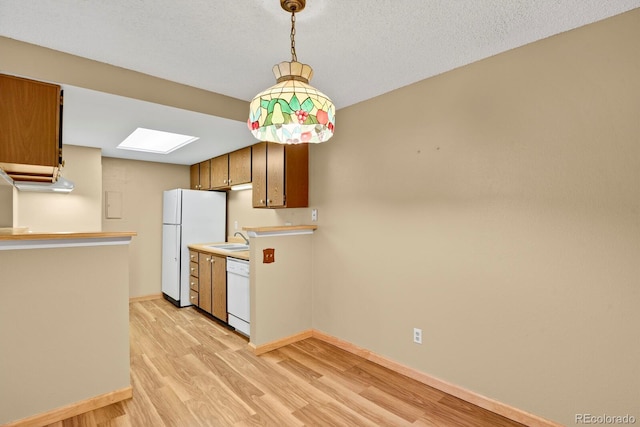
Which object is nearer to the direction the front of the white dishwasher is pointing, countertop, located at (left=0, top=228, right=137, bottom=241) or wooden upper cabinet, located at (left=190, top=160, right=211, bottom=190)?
the countertop

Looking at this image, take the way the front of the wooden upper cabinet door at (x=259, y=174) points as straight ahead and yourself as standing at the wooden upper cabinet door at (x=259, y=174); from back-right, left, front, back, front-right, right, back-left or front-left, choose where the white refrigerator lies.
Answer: right

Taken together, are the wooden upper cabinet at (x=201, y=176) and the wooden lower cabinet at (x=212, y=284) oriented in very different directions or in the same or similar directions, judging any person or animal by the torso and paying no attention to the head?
same or similar directions

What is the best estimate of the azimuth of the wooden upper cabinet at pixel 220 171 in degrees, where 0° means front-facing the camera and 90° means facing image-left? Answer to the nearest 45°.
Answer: approximately 45°

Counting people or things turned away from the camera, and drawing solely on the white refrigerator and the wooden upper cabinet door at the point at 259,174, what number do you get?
0

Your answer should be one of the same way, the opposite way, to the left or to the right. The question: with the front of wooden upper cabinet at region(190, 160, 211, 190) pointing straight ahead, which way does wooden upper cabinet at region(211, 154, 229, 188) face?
the same way

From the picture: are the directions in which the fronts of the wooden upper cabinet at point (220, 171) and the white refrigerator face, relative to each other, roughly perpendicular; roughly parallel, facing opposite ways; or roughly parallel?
roughly parallel

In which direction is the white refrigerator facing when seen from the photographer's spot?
facing the viewer and to the left of the viewer

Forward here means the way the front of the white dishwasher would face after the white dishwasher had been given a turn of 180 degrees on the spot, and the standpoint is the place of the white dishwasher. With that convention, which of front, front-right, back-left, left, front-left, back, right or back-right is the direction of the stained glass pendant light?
back-right

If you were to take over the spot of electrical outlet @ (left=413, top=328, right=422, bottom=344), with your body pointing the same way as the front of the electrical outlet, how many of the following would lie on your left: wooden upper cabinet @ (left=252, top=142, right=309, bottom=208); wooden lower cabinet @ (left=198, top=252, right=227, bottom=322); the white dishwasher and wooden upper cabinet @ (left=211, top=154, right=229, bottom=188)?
0

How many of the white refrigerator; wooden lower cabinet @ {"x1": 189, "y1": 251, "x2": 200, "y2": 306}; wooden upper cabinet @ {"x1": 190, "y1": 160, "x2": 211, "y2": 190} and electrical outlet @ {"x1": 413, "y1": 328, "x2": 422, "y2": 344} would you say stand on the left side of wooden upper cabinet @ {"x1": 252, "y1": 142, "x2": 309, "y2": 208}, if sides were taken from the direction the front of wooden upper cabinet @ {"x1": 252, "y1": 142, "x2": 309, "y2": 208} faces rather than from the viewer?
1

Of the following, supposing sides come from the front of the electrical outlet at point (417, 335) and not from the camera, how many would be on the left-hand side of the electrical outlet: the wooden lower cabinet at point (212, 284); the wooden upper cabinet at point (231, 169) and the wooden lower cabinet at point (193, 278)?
0

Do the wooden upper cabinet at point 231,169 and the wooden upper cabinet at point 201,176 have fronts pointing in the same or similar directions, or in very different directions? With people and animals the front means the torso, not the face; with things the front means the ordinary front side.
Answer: same or similar directions

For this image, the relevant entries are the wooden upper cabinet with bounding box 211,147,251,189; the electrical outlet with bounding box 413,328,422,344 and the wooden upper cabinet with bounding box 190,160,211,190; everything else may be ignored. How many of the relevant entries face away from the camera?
0

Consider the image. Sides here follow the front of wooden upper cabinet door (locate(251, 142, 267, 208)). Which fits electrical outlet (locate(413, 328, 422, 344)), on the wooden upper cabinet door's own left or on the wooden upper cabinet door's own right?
on the wooden upper cabinet door's own left

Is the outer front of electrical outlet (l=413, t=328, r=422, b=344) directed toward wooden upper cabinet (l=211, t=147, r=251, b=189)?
no

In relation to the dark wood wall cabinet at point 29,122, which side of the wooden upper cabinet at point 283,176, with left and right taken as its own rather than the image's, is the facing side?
front

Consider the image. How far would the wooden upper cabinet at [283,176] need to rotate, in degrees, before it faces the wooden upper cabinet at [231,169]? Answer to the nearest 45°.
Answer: approximately 90° to its right

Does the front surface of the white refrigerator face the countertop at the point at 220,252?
no

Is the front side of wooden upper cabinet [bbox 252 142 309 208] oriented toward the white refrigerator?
no
